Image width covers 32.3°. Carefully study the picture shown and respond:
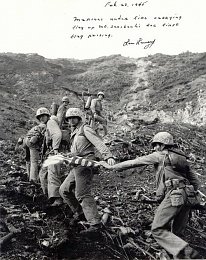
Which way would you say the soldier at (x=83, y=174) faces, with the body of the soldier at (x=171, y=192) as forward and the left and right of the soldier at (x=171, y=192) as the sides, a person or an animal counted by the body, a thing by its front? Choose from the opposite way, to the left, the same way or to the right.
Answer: to the left

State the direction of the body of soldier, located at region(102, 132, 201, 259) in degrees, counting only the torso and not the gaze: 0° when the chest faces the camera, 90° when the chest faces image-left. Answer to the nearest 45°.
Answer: approximately 135°

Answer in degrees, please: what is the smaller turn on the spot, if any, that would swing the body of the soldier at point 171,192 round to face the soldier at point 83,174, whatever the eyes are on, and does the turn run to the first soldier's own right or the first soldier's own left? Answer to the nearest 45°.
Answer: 0° — they already face them

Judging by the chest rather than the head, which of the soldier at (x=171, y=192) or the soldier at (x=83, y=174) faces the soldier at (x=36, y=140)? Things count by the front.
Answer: the soldier at (x=171, y=192)

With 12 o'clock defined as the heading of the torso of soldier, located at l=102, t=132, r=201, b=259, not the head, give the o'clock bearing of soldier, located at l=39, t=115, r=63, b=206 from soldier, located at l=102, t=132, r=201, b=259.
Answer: soldier, located at l=39, t=115, r=63, b=206 is roughly at 12 o'clock from soldier, located at l=102, t=132, r=201, b=259.

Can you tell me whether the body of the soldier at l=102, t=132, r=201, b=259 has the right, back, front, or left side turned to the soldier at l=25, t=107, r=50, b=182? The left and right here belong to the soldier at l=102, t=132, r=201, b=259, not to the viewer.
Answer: front

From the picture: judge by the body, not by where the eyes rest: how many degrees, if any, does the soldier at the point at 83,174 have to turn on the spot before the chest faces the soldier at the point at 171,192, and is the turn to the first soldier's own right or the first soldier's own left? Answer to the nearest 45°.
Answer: approximately 90° to the first soldier's own left

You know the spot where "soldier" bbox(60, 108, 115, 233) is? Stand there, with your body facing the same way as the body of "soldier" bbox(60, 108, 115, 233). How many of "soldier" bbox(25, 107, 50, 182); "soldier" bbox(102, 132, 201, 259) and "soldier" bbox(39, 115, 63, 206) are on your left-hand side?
1

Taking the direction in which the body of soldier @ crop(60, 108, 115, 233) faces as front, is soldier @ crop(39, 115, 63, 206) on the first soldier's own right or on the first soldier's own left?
on the first soldier's own right
